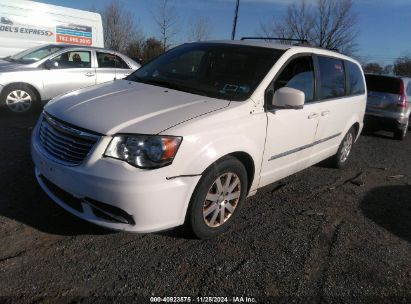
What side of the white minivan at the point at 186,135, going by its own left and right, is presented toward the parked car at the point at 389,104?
back

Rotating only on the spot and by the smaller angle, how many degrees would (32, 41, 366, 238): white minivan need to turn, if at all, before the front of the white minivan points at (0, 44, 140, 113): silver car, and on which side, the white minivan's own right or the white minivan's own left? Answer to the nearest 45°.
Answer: approximately 90° to the white minivan's own right

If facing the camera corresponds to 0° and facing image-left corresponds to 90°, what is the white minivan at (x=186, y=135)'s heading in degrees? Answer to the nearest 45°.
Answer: approximately 45°

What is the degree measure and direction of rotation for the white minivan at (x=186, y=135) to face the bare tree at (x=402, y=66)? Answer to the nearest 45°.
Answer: approximately 180°

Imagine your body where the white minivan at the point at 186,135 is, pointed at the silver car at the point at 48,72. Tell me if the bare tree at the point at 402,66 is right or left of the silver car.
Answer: right
